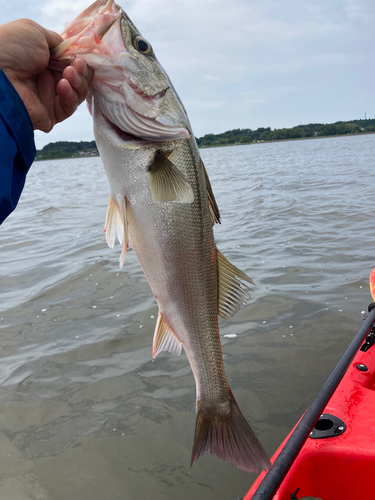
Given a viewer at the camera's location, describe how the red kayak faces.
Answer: facing away from the viewer and to the right of the viewer
